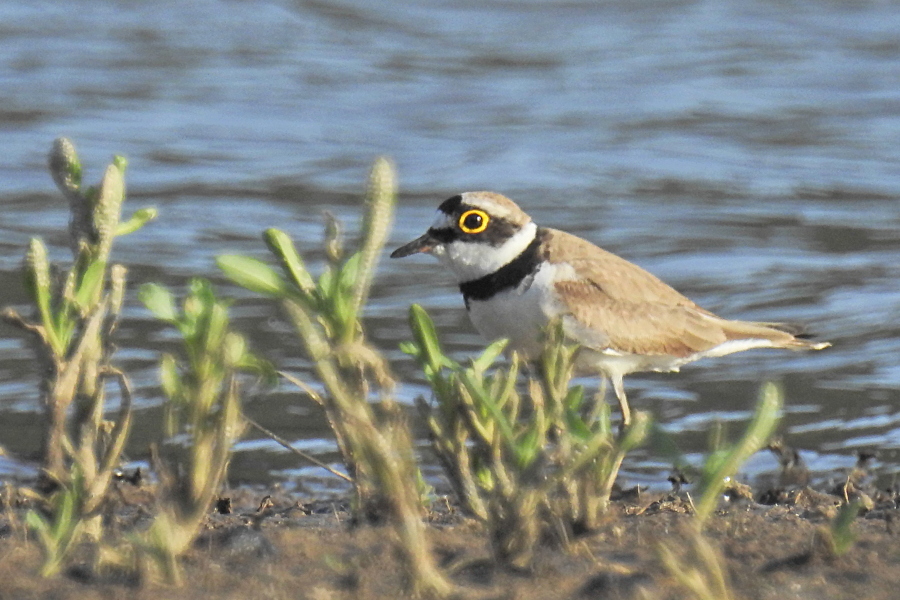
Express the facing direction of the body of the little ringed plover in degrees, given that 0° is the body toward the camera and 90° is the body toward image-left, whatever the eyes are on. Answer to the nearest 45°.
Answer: approximately 90°
